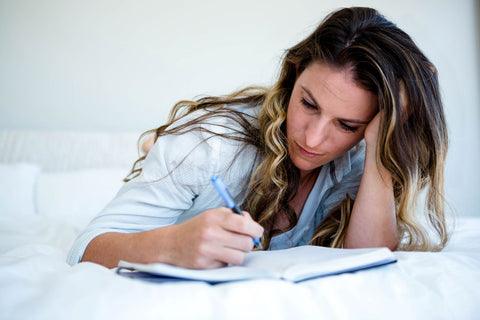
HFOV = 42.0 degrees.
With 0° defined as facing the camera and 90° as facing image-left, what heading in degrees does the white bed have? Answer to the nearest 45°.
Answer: approximately 0°
